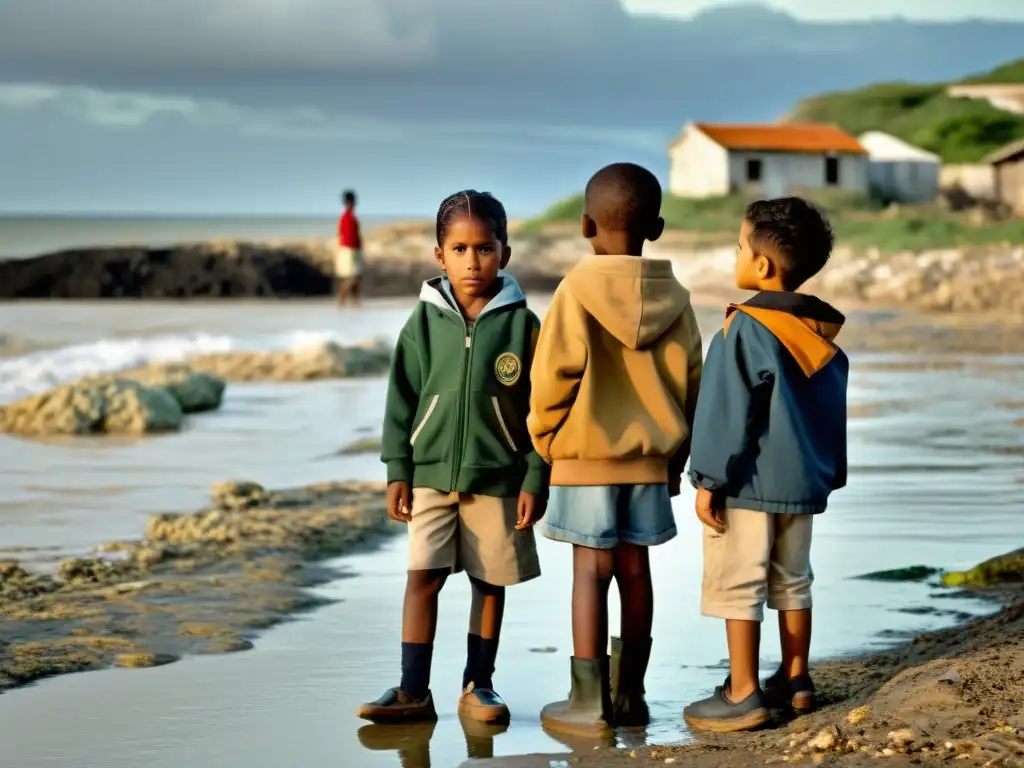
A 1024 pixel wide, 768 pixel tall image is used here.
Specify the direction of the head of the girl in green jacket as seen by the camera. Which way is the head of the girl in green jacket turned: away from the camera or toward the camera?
toward the camera

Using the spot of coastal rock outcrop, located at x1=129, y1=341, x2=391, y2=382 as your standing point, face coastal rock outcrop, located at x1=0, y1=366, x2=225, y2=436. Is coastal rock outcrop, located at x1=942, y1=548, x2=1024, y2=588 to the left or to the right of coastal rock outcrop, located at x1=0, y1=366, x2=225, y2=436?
left

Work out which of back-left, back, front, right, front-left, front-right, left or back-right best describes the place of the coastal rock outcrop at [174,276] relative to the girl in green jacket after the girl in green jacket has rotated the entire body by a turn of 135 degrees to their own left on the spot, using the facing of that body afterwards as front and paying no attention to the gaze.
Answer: front-left

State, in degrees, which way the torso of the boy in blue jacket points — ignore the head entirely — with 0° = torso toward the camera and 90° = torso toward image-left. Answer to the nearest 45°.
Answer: approximately 135°

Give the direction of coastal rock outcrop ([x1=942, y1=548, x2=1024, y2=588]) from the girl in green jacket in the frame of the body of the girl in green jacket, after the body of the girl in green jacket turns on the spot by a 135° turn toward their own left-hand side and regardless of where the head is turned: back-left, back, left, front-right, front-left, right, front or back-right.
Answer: front

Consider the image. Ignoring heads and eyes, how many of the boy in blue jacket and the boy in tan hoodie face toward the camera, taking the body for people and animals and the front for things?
0

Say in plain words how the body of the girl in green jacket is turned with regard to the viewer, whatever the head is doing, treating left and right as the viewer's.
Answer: facing the viewer

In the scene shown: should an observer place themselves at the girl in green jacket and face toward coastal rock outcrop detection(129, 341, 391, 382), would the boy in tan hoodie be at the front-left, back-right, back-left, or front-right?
back-right

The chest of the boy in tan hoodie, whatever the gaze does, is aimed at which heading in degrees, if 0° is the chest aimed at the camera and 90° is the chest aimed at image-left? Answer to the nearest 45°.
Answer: approximately 135°

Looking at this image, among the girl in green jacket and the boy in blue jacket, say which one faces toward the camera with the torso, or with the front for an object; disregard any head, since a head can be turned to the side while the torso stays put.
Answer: the girl in green jacket

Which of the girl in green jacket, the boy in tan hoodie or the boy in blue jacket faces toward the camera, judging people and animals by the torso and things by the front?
the girl in green jacket

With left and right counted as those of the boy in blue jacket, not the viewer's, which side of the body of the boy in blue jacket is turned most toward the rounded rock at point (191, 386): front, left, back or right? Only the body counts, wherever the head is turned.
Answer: front

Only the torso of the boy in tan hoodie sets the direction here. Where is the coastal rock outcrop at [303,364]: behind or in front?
in front

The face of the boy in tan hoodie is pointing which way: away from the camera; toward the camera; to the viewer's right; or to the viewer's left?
away from the camera

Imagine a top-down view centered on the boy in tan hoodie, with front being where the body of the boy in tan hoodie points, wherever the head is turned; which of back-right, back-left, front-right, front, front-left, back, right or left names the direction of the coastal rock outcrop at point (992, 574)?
right
